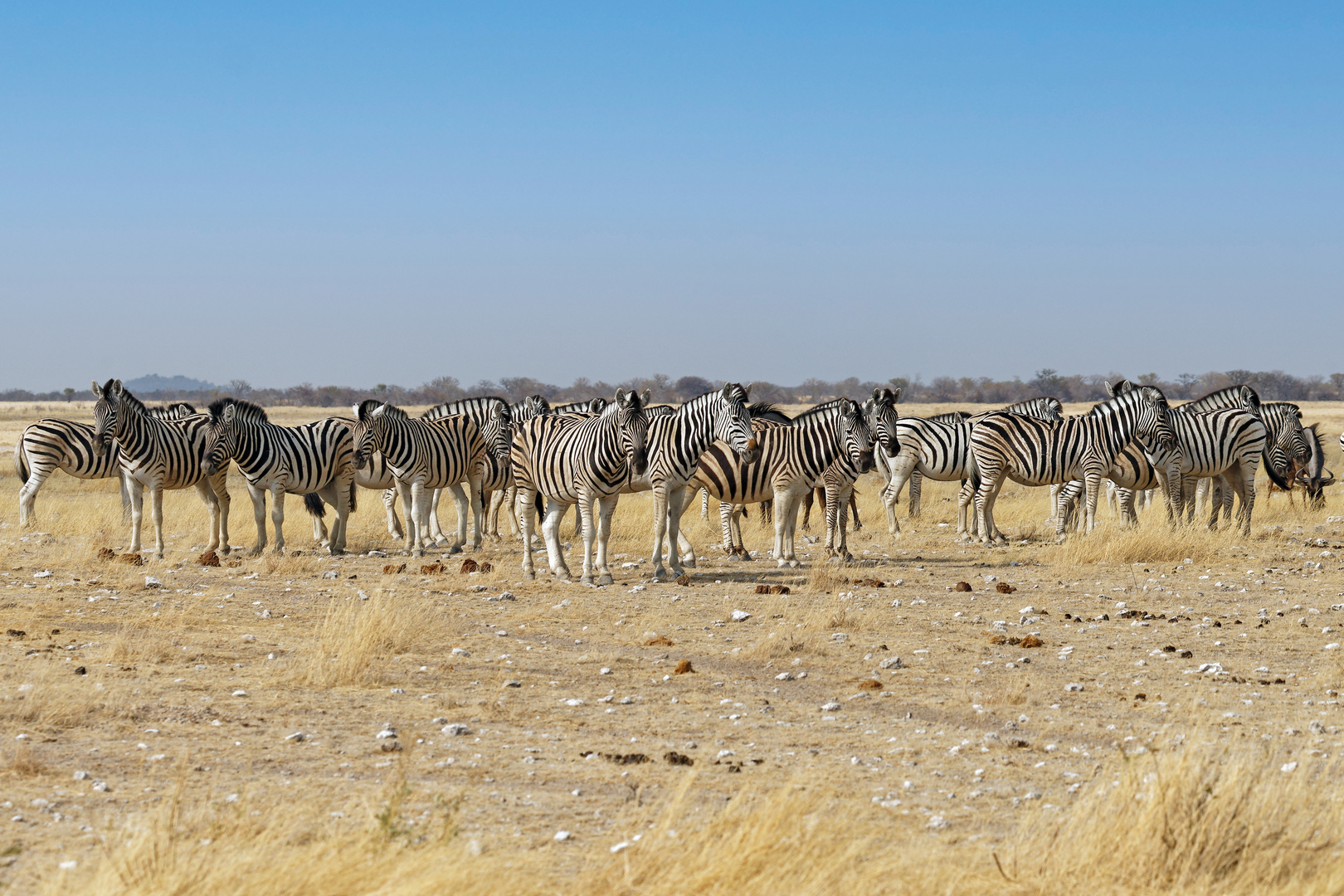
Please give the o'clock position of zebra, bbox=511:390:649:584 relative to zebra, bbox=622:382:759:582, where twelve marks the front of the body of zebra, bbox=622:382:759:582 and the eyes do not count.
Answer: zebra, bbox=511:390:649:584 is roughly at 4 o'clock from zebra, bbox=622:382:759:582.

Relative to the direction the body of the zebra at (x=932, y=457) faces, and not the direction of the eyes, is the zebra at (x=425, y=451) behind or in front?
behind

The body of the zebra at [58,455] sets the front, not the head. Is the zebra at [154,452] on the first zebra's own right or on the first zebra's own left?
on the first zebra's own right

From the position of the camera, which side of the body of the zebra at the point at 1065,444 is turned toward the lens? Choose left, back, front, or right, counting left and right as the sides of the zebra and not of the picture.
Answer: right

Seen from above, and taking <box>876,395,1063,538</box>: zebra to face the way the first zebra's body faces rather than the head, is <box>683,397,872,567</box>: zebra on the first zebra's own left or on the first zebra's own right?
on the first zebra's own right

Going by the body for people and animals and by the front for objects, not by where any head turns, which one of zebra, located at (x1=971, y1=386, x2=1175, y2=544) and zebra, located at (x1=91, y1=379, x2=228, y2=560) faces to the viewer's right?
zebra, located at (x1=971, y1=386, x2=1175, y2=544)

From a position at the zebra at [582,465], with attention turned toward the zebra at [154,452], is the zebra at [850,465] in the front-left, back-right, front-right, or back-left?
back-right

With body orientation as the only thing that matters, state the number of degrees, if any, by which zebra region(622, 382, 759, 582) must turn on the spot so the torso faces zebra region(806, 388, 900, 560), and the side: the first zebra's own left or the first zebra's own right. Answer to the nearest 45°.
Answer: approximately 90° to the first zebra's own left

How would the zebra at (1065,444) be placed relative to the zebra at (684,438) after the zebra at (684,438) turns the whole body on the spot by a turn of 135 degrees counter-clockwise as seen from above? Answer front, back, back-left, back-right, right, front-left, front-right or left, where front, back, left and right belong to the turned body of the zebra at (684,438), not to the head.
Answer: front-right

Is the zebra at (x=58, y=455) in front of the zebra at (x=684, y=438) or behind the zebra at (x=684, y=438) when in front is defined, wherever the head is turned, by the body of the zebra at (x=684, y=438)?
behind

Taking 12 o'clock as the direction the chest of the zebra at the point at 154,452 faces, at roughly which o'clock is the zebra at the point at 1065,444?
the zebra at the point at 1065,444 is roughly at 8 o'clock from the zebra at the point at 154,452.

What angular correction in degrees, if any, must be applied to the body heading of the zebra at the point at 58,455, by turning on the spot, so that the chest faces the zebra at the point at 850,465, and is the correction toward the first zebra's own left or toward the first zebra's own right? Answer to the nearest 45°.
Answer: approximately 45° to the first zebra's own right

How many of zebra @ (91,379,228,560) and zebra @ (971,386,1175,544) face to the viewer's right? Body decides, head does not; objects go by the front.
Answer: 1

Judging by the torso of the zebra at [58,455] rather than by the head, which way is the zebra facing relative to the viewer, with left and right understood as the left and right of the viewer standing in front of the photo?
facing to the right of the viewer
